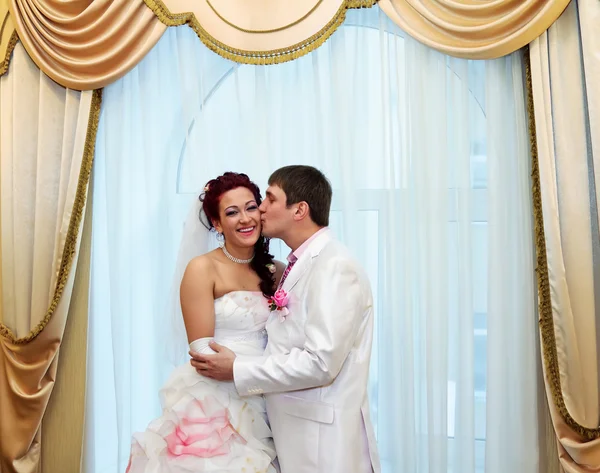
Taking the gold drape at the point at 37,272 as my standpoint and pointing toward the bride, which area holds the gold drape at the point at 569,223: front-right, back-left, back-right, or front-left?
front-left

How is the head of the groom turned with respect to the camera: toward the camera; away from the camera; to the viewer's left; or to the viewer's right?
to the viewer's left

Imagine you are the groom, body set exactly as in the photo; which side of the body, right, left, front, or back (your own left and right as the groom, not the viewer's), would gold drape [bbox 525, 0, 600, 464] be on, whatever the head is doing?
back

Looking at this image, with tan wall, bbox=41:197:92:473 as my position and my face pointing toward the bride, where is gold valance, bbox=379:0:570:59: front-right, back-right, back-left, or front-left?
front-left

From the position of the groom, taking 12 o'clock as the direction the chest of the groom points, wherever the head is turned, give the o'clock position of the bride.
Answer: The bride is roughly at 1 o'clock from the groom.

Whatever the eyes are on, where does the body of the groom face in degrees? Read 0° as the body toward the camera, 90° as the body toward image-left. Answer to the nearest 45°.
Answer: approximately 90°

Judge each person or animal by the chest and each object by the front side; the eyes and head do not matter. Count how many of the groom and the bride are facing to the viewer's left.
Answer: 1

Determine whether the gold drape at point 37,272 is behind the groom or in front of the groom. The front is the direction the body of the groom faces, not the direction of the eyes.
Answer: in front

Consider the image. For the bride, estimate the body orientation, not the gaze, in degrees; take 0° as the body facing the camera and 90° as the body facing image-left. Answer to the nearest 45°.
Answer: approximately 315°
